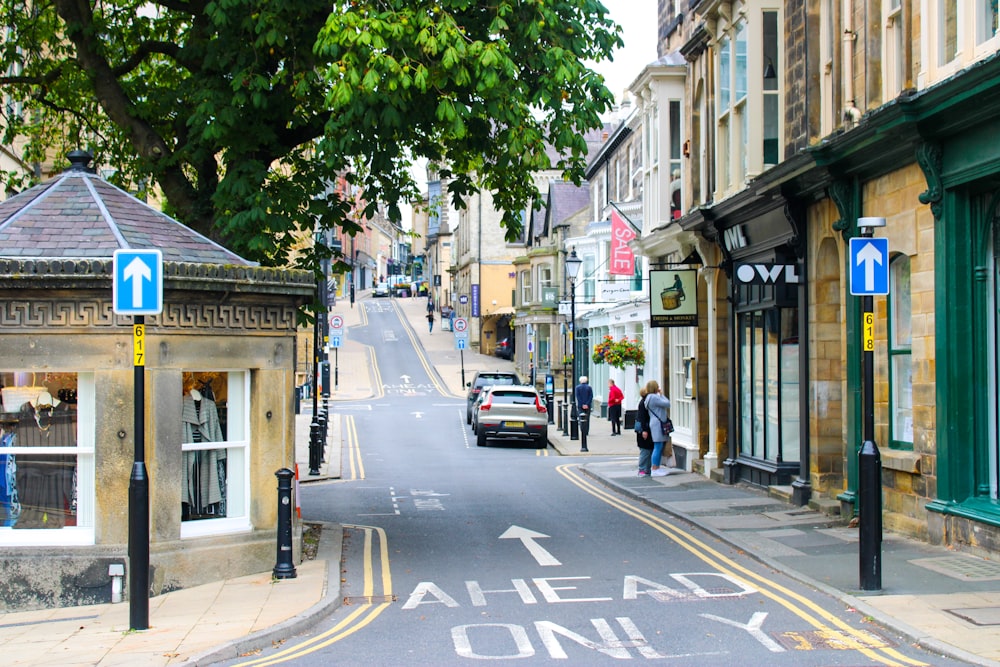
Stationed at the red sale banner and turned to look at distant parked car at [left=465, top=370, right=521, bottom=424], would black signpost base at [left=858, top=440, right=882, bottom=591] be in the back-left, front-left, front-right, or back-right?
back-left

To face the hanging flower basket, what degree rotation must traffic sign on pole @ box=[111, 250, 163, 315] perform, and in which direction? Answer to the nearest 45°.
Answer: approximately 135° to its left

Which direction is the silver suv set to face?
away from the camera

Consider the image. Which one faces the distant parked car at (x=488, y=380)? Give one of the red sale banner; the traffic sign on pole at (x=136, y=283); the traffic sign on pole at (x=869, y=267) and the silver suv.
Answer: the silver suv

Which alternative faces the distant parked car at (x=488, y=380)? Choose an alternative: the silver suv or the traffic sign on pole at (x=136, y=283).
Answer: the silver suv

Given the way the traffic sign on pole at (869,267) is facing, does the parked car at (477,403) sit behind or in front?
behind

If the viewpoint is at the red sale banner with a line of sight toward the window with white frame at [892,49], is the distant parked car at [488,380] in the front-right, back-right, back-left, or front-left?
back-right

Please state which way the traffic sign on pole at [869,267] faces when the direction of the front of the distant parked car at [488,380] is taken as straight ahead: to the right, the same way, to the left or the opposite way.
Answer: the opposite way
